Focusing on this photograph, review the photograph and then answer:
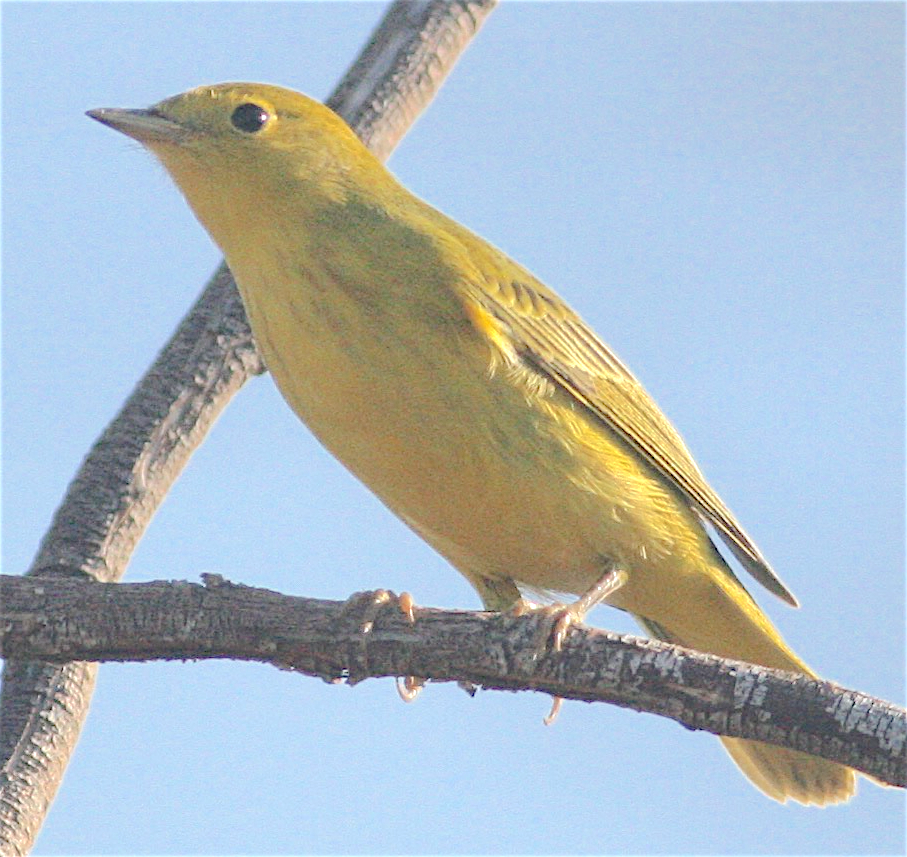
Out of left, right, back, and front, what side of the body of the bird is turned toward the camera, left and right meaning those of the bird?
left
